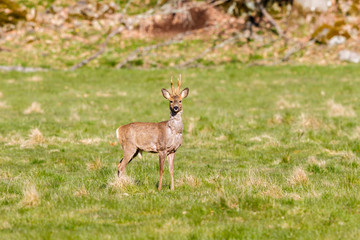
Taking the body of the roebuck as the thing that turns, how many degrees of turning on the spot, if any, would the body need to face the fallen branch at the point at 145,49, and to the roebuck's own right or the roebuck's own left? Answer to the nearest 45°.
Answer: approximately 135° to the roebuck's own left

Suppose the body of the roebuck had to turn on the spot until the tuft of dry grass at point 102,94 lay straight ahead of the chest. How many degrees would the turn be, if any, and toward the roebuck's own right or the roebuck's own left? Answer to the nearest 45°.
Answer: approximately 135° to the roebuck's own left

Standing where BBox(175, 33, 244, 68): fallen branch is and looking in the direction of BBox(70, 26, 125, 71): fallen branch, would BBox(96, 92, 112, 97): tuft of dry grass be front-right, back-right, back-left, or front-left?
front-left

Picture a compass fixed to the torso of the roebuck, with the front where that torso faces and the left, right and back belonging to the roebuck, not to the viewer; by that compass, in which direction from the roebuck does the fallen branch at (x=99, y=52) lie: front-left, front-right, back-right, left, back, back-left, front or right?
back-left

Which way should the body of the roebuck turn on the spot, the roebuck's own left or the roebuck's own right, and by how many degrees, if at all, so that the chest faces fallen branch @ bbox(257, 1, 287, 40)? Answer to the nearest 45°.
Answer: approximately 135° to the roebuck's own left

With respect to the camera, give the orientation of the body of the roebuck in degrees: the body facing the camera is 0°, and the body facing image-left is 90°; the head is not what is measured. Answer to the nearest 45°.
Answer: approximately 315°

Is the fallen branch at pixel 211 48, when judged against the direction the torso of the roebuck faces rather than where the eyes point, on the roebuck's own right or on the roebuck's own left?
on the roebuck's own left

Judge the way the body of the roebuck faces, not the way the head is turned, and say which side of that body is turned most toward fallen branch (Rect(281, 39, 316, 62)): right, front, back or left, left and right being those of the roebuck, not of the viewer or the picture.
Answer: left

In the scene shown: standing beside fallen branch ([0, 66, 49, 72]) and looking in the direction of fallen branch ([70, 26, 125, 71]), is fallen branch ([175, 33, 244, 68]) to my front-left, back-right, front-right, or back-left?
front-right

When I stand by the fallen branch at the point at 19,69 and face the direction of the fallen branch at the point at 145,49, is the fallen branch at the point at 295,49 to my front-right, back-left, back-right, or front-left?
front-right
